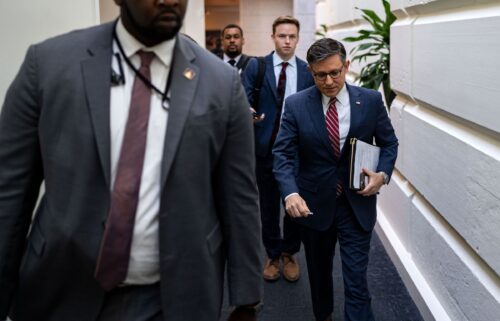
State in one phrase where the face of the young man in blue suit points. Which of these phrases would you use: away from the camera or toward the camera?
toward the camera

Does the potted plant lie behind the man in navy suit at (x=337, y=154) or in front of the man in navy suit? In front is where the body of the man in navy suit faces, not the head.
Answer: behind

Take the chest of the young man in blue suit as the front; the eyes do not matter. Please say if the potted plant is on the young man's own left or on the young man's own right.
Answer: on the young man's own left

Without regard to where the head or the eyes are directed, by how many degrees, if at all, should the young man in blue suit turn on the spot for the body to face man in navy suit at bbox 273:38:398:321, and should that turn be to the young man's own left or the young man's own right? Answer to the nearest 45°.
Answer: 0° — they already face them

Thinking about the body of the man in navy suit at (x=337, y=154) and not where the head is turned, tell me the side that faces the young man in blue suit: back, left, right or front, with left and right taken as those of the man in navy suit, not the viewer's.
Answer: back

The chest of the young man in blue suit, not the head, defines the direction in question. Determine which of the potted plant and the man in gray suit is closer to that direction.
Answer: the man in gray suit

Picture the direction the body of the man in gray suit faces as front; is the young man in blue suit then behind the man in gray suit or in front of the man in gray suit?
behind

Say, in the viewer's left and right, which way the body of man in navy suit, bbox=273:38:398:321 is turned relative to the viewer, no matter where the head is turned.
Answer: facing the viewer

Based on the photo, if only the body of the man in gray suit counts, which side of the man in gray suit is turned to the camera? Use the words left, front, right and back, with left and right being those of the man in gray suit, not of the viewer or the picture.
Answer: front

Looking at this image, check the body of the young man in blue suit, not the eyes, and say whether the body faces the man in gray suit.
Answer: yes
